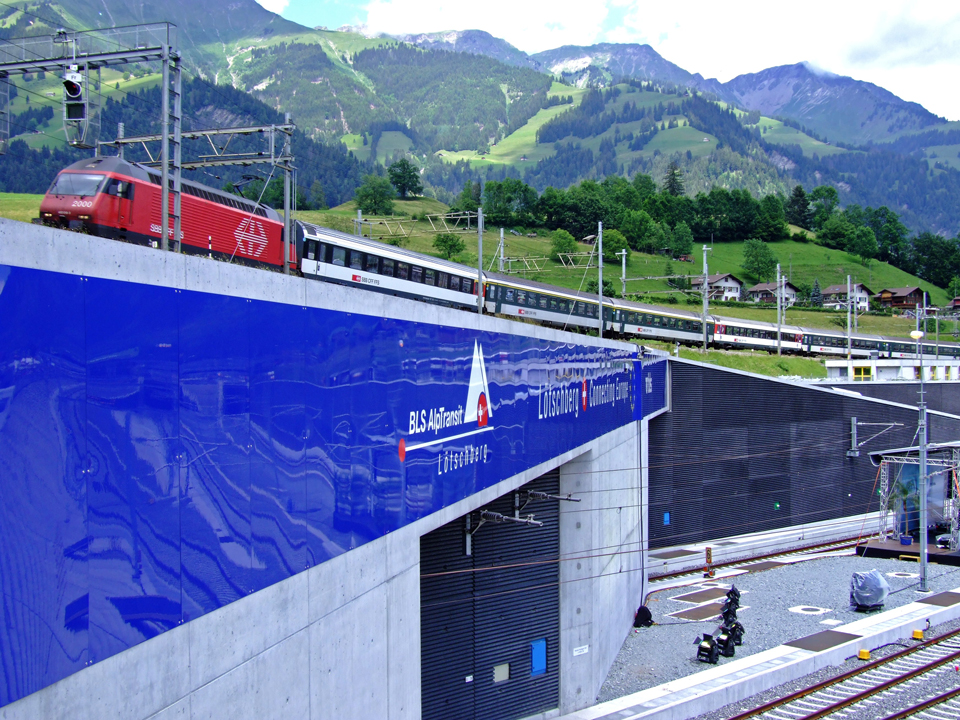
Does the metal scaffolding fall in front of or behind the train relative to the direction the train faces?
behind

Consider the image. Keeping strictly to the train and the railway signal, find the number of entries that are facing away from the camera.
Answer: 0

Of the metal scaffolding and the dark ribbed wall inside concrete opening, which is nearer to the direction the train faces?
the dark ribbed wall inside concrete opening

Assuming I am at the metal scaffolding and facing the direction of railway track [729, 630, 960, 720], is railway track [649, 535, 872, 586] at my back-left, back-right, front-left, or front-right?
front-right

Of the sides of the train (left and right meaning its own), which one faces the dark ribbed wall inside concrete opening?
left

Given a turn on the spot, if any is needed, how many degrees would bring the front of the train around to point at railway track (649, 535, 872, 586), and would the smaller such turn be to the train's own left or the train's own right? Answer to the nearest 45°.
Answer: approximately 180°

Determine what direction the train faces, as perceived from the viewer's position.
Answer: facing the viewer and to the left of the viewer

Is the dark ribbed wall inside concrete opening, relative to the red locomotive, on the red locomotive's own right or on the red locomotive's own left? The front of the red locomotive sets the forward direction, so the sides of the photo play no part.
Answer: on the red locomotive's own left

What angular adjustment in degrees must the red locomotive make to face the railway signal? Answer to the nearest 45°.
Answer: approximately 45° to its left

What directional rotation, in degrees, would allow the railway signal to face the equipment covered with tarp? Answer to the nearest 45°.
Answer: approximately 135° to its left

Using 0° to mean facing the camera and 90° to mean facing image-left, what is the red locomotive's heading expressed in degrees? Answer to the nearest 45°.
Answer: approximately 45°

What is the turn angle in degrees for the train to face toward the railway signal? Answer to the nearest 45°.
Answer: approximately 45° to its left
